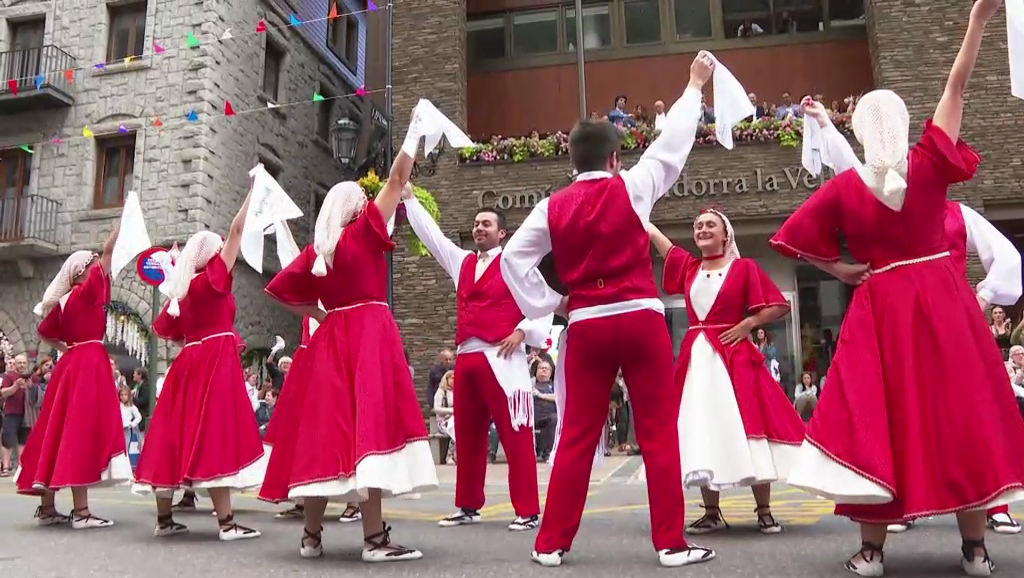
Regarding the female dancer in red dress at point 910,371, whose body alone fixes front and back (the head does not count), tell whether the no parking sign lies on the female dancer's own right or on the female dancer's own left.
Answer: on the female dancer's own left

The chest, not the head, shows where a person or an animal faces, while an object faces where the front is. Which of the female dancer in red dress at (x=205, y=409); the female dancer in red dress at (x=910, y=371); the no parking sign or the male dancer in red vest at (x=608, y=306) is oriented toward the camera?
the no parking sign

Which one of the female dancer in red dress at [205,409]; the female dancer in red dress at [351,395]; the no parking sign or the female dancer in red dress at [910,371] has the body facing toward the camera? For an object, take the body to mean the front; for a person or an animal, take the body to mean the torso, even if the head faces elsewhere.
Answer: the no parking sign

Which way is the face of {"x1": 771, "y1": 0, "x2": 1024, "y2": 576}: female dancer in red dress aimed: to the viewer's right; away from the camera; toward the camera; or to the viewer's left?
away from the camera

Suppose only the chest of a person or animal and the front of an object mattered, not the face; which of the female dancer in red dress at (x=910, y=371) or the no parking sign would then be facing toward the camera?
the no parking sign

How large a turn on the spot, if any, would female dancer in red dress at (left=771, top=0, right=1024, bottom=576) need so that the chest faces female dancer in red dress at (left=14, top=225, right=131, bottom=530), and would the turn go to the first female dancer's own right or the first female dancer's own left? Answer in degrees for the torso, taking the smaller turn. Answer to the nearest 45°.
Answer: approximately 90° to the first female dancer's own left

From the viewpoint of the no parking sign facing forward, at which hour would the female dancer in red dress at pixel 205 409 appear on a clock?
The female dancer in red dress is roughly at 12 o'clock from the no parking sign.

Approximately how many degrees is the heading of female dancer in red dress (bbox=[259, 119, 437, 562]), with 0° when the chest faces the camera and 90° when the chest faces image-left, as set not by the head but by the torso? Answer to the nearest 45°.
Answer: approximately 225°

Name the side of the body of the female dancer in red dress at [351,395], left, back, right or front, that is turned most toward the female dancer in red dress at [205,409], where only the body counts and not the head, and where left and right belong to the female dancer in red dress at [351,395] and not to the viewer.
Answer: left

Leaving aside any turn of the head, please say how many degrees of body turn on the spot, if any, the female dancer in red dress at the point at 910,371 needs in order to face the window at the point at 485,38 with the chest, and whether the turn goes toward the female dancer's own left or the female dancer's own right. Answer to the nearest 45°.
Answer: approximately 45° to the female dancer's own left

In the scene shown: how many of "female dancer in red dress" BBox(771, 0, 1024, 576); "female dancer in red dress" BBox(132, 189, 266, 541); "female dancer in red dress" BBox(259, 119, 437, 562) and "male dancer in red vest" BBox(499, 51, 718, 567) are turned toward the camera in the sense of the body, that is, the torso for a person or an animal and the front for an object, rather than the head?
0

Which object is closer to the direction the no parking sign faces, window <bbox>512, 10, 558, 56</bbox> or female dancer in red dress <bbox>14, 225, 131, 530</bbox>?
the female dancer in red dress

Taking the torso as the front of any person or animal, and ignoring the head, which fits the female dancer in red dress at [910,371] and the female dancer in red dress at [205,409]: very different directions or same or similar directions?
same or similar directions

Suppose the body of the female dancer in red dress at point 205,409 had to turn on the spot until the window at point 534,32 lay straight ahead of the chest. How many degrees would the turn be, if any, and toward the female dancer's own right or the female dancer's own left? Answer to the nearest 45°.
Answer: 0° — they already face it

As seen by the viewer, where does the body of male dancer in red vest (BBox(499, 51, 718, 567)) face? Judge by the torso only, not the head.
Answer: away from the camera

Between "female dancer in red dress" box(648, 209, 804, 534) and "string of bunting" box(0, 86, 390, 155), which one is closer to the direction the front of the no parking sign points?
the female dancer in red dress

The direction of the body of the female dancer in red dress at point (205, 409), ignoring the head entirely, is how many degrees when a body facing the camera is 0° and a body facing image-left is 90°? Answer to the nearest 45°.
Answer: approximately 225°
